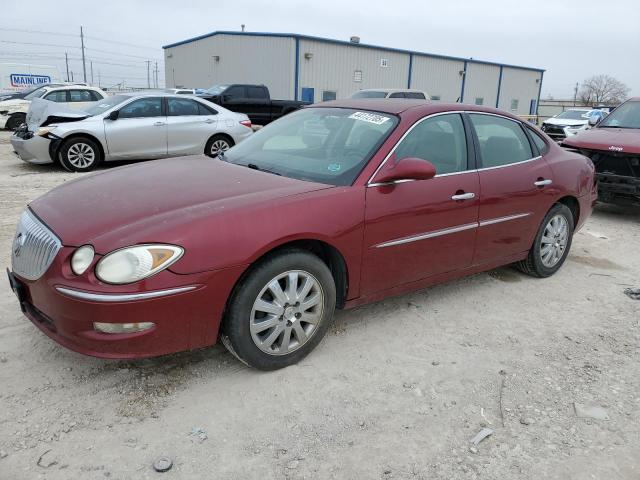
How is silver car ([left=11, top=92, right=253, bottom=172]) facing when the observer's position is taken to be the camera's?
facing to the left of the viewer

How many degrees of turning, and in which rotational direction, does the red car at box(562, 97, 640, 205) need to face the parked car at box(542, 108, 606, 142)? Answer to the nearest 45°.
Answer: approximately 135° to its right

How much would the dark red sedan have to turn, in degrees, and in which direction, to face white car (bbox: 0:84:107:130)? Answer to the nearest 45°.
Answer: approximately 90° to its right

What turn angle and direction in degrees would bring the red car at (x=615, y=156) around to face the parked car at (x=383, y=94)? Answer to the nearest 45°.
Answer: approximately 90° to its right

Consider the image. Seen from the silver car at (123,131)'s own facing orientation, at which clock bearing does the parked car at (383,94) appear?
The parked car is roughly at 5 o'clock from the silver car.

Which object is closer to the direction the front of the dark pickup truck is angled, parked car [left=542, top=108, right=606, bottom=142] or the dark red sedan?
the dark red sedan

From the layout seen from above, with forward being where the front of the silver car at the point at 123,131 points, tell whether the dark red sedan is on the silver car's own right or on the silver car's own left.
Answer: on the silver car's own left
